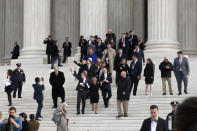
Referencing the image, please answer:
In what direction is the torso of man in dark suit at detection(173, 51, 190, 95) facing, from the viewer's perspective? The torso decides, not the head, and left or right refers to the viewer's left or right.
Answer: facing the viewer

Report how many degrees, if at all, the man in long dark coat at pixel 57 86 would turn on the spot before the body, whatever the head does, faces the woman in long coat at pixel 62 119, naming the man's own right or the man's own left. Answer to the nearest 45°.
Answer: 0° — they already face them

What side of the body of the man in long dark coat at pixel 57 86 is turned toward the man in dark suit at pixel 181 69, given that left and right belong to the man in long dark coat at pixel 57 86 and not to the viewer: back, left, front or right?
left

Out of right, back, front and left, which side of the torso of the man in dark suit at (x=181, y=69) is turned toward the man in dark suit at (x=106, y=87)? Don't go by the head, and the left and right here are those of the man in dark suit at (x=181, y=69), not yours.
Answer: right

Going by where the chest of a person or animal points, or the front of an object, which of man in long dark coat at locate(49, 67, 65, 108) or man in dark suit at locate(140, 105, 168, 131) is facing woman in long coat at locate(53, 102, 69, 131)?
man in long dark coat at locate(49, 67, 65, 108)

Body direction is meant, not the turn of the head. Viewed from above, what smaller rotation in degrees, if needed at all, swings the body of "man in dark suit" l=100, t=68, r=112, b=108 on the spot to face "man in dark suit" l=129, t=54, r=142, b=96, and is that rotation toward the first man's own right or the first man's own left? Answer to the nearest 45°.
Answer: approximately 135° to the first man's own left

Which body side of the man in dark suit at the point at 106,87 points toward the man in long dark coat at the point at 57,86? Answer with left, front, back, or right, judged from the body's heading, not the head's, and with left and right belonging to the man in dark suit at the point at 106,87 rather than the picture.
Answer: right

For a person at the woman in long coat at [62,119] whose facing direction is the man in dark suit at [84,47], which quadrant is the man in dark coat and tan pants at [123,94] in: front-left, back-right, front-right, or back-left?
front-right

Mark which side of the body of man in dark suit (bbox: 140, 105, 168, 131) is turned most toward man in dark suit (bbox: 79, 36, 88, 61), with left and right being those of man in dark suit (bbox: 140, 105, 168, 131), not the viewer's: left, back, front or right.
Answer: back

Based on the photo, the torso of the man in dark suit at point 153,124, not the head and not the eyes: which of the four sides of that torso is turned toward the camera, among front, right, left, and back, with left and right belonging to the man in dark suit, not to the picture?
front

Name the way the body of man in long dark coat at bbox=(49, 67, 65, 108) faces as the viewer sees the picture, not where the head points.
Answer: toward the camera

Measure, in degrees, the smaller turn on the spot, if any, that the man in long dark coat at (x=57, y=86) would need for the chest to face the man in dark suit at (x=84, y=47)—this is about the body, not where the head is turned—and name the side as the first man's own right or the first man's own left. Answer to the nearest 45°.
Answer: approximately 180°

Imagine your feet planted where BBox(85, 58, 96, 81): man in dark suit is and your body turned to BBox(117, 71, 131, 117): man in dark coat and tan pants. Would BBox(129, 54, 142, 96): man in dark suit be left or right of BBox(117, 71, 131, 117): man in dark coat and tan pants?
left

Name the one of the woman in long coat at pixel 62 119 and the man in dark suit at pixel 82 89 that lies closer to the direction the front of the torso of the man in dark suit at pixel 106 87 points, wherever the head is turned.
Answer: the woman in long coat
